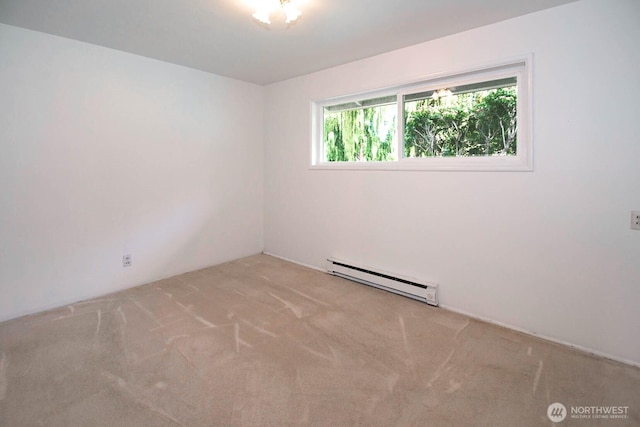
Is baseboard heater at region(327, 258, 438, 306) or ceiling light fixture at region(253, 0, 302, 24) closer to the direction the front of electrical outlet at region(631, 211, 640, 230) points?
the ceiling light fixture

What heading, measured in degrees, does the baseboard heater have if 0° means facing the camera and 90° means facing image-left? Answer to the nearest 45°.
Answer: approximately 45°

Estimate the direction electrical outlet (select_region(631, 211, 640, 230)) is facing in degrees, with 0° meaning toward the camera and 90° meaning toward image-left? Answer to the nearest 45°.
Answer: approximately 0°
